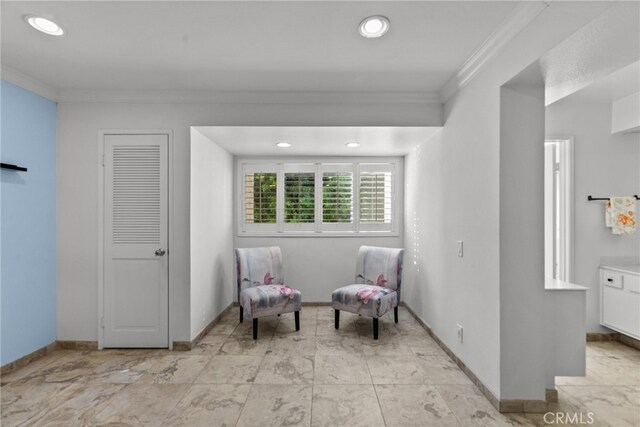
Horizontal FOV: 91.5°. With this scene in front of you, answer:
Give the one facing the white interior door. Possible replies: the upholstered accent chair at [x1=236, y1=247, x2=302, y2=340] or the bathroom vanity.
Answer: the bathroom vanity

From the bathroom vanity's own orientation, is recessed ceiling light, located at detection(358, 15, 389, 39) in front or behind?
in front

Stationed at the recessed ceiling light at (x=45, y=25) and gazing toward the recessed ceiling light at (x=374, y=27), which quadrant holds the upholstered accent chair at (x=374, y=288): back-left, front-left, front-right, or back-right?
front-left

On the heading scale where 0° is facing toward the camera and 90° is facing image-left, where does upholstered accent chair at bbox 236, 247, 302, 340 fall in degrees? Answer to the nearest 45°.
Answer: approximately 315°

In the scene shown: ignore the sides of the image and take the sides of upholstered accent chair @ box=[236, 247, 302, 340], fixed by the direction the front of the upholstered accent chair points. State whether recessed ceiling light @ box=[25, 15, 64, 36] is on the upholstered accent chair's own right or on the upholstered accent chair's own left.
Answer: on the upholstered accent chair's own right

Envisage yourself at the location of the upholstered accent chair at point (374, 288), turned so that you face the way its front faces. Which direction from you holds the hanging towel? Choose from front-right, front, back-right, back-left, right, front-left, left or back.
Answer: back-left

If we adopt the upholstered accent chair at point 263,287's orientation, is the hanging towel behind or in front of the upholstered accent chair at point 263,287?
in front

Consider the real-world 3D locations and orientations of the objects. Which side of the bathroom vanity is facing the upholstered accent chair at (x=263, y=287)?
front

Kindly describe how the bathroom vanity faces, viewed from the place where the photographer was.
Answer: facing the viewer and to the left of the viewer

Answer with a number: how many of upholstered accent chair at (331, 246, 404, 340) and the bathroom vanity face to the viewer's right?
0

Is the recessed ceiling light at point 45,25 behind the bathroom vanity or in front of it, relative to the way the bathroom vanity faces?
in front

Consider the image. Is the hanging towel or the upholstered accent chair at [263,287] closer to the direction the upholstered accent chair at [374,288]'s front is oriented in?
the upholstered accent chair

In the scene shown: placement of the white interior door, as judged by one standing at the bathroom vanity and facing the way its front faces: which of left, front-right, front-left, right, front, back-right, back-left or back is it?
front
